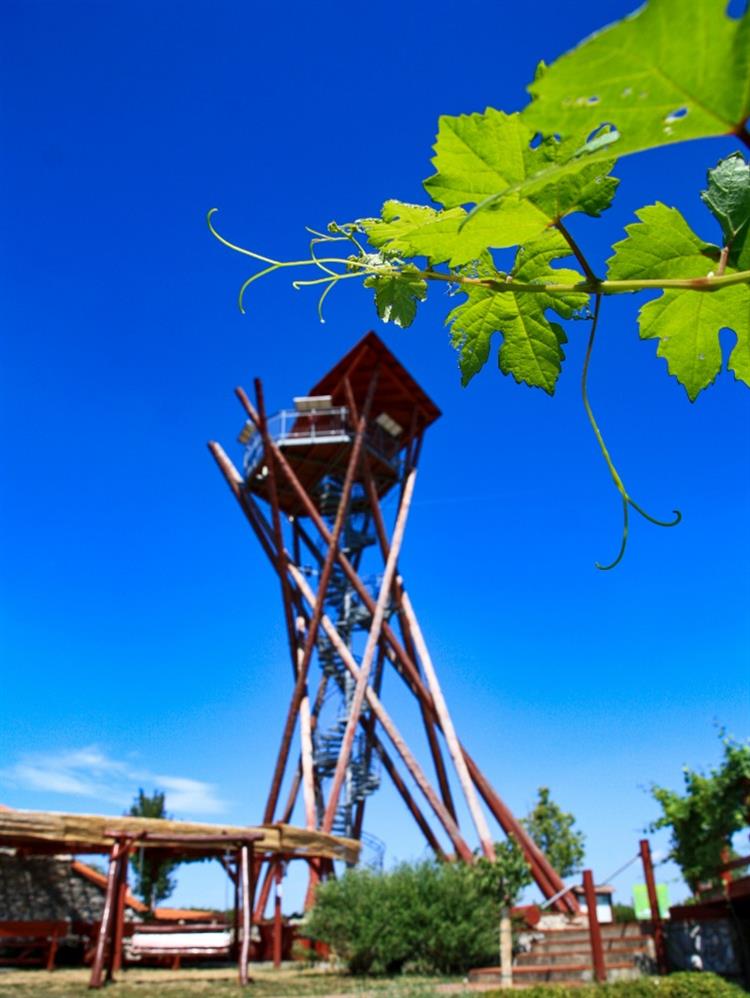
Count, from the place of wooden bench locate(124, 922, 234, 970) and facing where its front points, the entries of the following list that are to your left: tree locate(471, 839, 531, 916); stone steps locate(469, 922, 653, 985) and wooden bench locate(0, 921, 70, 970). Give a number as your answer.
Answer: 2

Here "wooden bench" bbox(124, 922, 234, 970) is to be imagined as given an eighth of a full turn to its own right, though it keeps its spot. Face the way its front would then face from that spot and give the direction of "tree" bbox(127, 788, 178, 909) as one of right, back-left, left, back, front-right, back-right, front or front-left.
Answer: back-right

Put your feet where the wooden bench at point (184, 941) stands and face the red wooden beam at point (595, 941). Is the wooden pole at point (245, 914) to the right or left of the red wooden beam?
right

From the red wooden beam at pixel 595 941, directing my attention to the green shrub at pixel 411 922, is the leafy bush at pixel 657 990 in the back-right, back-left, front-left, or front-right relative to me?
back-left

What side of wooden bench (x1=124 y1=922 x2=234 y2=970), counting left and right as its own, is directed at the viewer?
front

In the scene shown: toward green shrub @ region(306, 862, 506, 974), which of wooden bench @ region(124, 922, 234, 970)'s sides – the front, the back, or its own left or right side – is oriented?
left

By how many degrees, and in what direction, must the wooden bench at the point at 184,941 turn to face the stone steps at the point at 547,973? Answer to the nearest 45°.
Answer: approximately 90° to its left

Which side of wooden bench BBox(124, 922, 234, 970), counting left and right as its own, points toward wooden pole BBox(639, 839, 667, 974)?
left

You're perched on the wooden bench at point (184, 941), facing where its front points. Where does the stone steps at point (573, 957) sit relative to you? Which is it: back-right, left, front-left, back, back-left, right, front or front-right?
left

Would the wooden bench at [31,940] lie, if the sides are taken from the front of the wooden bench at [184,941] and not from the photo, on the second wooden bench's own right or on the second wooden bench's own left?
on the second wooden bench's own right
